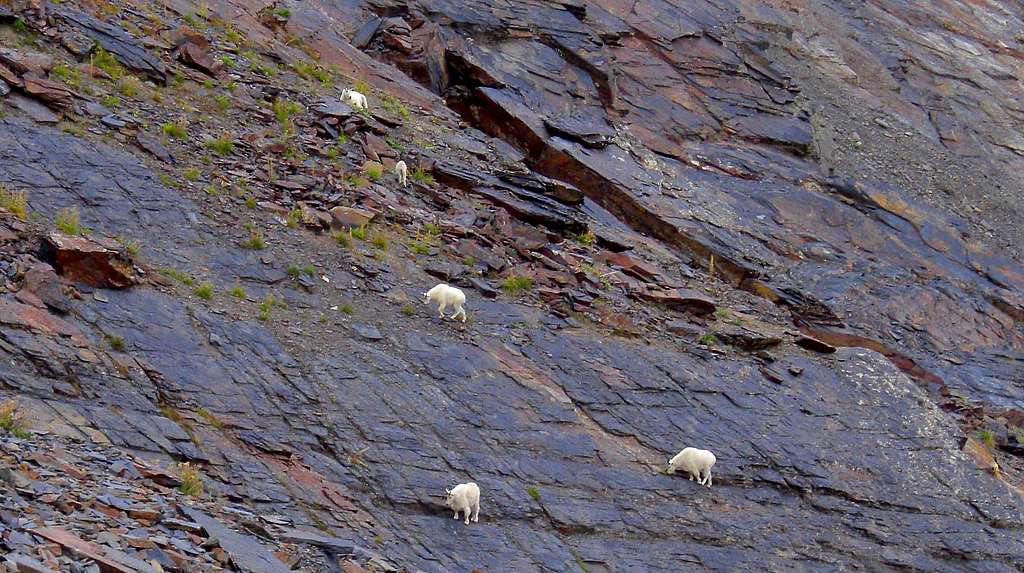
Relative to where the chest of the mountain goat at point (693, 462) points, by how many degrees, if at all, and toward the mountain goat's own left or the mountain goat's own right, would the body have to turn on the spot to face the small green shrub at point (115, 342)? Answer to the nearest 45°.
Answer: approximately 45° to the mountain goat's own left

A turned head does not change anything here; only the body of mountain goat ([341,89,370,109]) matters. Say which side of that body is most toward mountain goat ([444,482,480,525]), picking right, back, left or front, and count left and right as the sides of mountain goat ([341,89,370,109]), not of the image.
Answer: left

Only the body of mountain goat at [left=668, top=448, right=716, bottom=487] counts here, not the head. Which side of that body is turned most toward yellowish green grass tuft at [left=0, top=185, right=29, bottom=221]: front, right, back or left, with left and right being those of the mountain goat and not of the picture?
front

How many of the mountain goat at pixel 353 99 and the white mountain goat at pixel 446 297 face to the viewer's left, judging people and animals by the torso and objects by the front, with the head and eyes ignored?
2

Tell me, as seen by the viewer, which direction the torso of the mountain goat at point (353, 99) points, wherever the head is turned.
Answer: to the viewer's left

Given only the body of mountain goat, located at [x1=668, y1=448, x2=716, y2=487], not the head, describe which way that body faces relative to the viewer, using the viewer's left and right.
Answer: facing to the left of the viewer

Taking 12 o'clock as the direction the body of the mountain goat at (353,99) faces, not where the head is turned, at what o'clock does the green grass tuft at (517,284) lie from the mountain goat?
The green grass tuft is roughly at 8 o'clock from the mountain goat.

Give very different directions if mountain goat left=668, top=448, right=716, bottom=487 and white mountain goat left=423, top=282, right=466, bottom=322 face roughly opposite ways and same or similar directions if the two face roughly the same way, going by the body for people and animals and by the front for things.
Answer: same or similar directions

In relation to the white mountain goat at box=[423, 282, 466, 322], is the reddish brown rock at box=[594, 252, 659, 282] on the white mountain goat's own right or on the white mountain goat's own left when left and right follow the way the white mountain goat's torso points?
on the white mountain goat's own right

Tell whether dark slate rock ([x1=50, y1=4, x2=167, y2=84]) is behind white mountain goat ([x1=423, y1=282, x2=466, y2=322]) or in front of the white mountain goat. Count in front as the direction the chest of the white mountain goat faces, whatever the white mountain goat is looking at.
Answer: in front

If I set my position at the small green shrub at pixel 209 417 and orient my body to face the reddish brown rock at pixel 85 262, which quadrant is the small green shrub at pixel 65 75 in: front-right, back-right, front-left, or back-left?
front-right

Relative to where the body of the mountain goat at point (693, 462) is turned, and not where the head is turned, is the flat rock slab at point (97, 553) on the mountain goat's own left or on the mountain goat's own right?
on the mountain goat's own left

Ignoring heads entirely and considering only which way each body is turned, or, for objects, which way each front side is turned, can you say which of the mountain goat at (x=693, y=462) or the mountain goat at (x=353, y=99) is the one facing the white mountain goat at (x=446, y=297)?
the mountain goat at (x=693, y=462)

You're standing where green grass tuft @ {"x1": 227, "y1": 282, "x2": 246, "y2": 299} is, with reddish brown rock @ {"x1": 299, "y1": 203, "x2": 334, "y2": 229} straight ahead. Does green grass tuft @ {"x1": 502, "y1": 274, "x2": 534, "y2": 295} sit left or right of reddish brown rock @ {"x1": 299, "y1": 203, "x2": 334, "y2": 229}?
right
